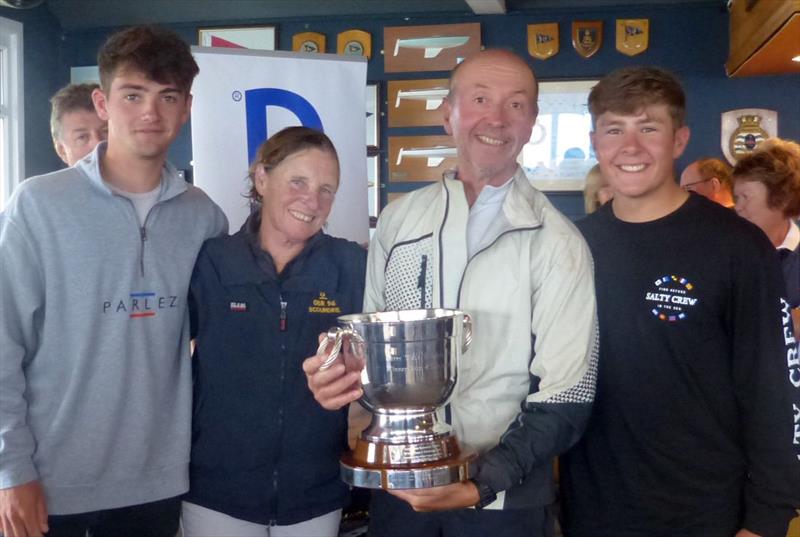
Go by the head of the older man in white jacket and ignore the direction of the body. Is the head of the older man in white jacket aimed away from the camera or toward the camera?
toward the camera

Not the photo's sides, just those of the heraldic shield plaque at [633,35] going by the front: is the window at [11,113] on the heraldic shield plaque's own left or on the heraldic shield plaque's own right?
on the heraldic shield plaque's own right

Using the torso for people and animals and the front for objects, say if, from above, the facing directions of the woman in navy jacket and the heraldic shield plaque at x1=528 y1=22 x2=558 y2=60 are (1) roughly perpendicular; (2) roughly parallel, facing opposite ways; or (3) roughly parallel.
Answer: roughly parallel

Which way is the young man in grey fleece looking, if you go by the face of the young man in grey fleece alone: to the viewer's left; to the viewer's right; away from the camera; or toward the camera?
toward the camera

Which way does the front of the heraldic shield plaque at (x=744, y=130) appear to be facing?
toward the camera

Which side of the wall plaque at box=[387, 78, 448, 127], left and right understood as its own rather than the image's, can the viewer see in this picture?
front

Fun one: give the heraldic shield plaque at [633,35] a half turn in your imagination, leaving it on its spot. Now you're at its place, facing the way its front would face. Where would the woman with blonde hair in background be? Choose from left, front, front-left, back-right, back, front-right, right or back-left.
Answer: back

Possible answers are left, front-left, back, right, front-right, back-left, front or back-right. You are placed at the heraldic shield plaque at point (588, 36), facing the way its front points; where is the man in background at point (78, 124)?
front-right

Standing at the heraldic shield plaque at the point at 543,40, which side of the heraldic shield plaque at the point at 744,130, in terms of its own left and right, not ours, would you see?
right

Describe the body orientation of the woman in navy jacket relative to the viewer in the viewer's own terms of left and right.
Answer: facing the viewer

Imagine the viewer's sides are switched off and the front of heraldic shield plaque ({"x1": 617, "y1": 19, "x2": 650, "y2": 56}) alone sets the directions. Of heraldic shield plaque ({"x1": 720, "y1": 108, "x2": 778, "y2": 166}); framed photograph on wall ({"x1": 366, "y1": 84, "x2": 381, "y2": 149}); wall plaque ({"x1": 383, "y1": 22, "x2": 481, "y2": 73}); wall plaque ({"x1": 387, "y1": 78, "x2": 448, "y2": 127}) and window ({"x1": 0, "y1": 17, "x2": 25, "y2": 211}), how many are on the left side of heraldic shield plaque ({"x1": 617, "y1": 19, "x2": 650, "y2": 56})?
1

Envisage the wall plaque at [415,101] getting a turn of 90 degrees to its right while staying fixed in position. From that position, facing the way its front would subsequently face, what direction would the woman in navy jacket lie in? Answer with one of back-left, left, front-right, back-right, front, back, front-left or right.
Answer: left

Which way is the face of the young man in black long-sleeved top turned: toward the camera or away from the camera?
toward the camera

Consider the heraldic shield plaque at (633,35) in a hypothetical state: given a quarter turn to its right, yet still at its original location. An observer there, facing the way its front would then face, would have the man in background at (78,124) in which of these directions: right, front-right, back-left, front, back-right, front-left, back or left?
front-left

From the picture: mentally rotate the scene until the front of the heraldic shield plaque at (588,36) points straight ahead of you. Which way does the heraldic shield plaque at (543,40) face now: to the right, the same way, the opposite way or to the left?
the same way

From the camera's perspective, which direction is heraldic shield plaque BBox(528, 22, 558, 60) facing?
toward the camera

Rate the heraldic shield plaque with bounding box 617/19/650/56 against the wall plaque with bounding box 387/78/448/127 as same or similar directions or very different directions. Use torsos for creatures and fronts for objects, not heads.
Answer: same or similar directions
